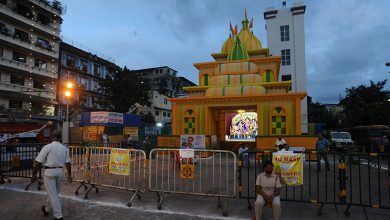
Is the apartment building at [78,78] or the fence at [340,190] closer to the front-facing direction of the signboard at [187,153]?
the fence

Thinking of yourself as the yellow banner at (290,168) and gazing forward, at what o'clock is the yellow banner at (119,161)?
the yellow banner at (119,161) is roughly at 3 o'clock from the yellow banner at (290,168).

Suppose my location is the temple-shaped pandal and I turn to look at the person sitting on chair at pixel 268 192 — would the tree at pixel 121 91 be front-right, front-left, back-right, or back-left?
back-right

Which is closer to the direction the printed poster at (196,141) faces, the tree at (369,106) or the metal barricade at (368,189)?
the metal barricade

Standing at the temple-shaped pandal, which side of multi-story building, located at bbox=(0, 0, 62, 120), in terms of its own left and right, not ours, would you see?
front

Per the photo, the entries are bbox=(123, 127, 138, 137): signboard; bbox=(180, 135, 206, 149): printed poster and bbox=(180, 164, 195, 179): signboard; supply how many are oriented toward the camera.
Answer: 3

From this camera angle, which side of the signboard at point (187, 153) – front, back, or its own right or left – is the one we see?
front

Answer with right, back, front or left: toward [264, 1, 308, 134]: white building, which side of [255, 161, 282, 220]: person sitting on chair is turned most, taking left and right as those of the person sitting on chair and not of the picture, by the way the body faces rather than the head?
back

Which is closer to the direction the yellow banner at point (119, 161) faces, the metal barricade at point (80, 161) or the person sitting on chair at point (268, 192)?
the person sitting on chair

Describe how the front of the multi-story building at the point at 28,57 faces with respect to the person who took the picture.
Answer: facing the viewer and to the right of the viewer

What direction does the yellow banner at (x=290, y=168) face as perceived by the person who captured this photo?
facing the viewer

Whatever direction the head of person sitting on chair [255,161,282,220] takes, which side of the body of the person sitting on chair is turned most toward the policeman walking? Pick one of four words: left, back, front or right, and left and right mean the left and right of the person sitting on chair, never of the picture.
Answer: right

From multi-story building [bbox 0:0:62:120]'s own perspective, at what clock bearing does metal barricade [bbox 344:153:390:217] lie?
The metal barricade is roughly at 1 o'clock from the multi-story building.

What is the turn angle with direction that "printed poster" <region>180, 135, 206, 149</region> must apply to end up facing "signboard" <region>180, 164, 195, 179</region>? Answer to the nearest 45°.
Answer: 0° — it already faces it

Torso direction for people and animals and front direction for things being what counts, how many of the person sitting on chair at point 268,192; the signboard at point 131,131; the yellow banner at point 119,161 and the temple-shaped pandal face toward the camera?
4
